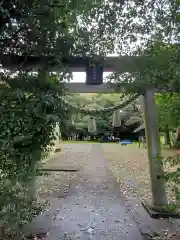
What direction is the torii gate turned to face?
toward the camera

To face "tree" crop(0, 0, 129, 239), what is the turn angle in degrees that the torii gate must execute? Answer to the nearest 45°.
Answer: approximately 45° to its right
